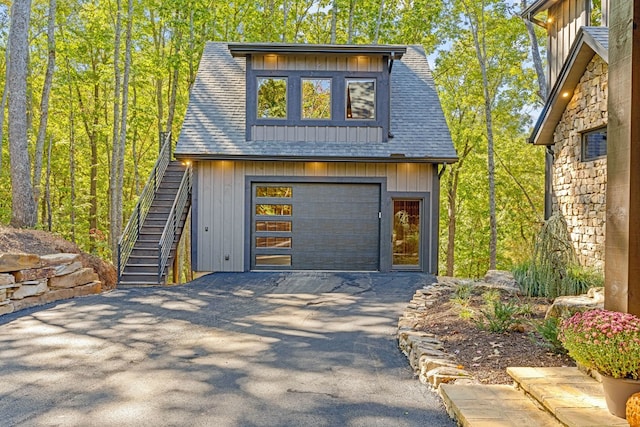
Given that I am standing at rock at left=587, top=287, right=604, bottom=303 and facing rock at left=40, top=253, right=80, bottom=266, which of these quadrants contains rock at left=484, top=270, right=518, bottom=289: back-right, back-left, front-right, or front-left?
front-right

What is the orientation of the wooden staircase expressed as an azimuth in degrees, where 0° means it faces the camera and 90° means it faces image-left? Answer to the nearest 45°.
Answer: approximately 0°

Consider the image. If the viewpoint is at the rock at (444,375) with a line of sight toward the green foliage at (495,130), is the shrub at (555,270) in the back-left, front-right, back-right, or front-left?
front-right

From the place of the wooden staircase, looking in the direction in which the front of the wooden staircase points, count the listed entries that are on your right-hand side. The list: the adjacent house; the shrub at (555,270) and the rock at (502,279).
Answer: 0

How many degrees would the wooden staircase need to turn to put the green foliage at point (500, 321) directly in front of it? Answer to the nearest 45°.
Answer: approximately 45° to its left

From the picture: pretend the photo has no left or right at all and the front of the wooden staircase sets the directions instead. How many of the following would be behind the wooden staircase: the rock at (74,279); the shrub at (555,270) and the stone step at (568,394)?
0

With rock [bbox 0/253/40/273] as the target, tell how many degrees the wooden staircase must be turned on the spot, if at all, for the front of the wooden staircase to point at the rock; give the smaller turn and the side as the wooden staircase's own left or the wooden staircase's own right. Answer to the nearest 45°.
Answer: approximately 45° to the wooden staircase's own right

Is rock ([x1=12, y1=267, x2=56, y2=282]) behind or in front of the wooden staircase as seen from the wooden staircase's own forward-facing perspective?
in front

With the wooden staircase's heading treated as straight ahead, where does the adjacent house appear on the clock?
The adjacent house is roughly at 10 o'clock from the wooden staircase.
